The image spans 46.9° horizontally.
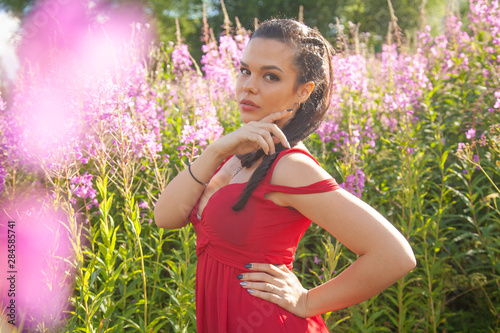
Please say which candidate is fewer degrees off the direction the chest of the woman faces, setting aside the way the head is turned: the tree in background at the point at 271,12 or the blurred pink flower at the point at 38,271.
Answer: the blurred pink flower

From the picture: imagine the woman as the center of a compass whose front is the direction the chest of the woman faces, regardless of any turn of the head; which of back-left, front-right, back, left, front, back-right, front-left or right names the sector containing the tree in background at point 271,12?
back-right

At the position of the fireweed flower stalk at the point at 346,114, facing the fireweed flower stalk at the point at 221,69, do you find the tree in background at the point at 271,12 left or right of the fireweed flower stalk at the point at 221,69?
right

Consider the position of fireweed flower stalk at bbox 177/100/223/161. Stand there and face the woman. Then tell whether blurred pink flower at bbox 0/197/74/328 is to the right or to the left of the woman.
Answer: right

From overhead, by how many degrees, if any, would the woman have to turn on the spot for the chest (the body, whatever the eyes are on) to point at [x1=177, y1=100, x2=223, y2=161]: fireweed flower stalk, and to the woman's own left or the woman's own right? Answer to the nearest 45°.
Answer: approximately 135° to the woman's own right

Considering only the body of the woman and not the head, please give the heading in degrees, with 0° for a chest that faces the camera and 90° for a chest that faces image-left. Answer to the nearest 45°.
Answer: approximately 45°

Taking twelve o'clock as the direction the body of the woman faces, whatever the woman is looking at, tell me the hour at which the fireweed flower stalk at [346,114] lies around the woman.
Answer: The fireweed flower stalk is roughly at 5 o'clock from the woman.
